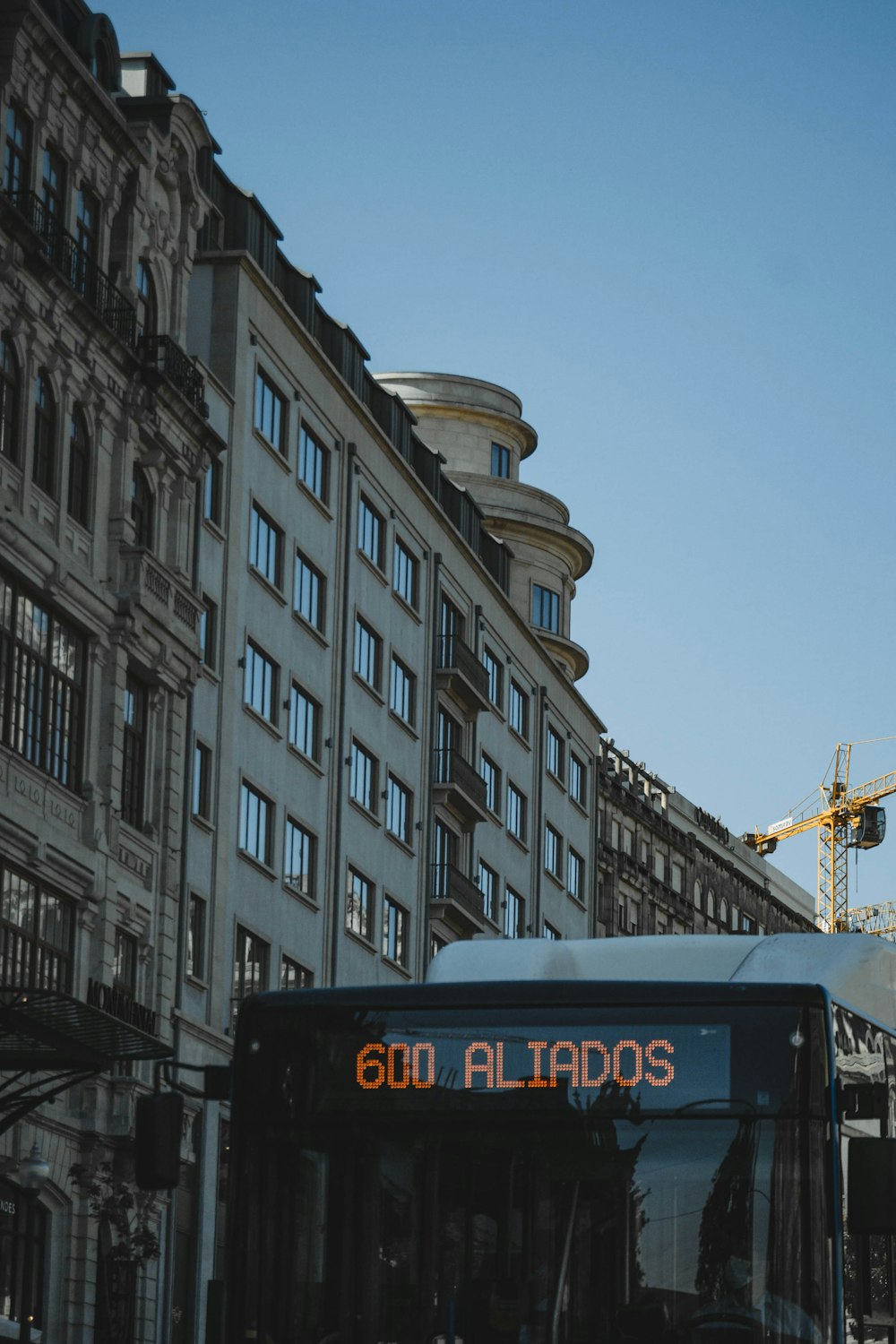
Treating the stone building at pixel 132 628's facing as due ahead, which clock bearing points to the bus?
The bus is roughly at 1 o'clock from the stone building.

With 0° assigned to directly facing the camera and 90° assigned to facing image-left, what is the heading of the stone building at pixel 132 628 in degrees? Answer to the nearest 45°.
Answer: approximately 315°
